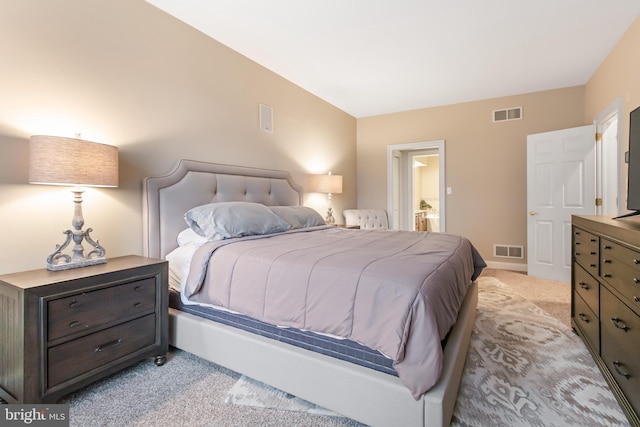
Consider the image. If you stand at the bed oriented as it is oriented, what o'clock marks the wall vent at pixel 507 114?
The wall vent is roughly at 9 o'clock from the bed.

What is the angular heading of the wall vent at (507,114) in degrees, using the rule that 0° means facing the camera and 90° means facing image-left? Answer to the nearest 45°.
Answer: approximately 0°

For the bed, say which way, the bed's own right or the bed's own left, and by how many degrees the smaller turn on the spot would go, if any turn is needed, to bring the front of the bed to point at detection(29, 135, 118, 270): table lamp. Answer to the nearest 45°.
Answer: approximately 135° to the bed's own right

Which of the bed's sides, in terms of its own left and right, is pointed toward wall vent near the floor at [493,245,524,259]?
left

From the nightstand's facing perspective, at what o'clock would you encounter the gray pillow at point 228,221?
The gray pillow is roughly at 10 o'clock from the nightstand.

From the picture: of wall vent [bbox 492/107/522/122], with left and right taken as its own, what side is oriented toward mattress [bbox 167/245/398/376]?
front

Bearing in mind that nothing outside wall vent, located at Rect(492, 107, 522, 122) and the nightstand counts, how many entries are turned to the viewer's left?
0

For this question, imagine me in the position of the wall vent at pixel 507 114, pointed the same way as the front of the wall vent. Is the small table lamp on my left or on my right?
on my right

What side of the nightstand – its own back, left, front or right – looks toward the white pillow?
left

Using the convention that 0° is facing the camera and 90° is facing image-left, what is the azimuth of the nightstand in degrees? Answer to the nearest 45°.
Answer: approximately 315°
